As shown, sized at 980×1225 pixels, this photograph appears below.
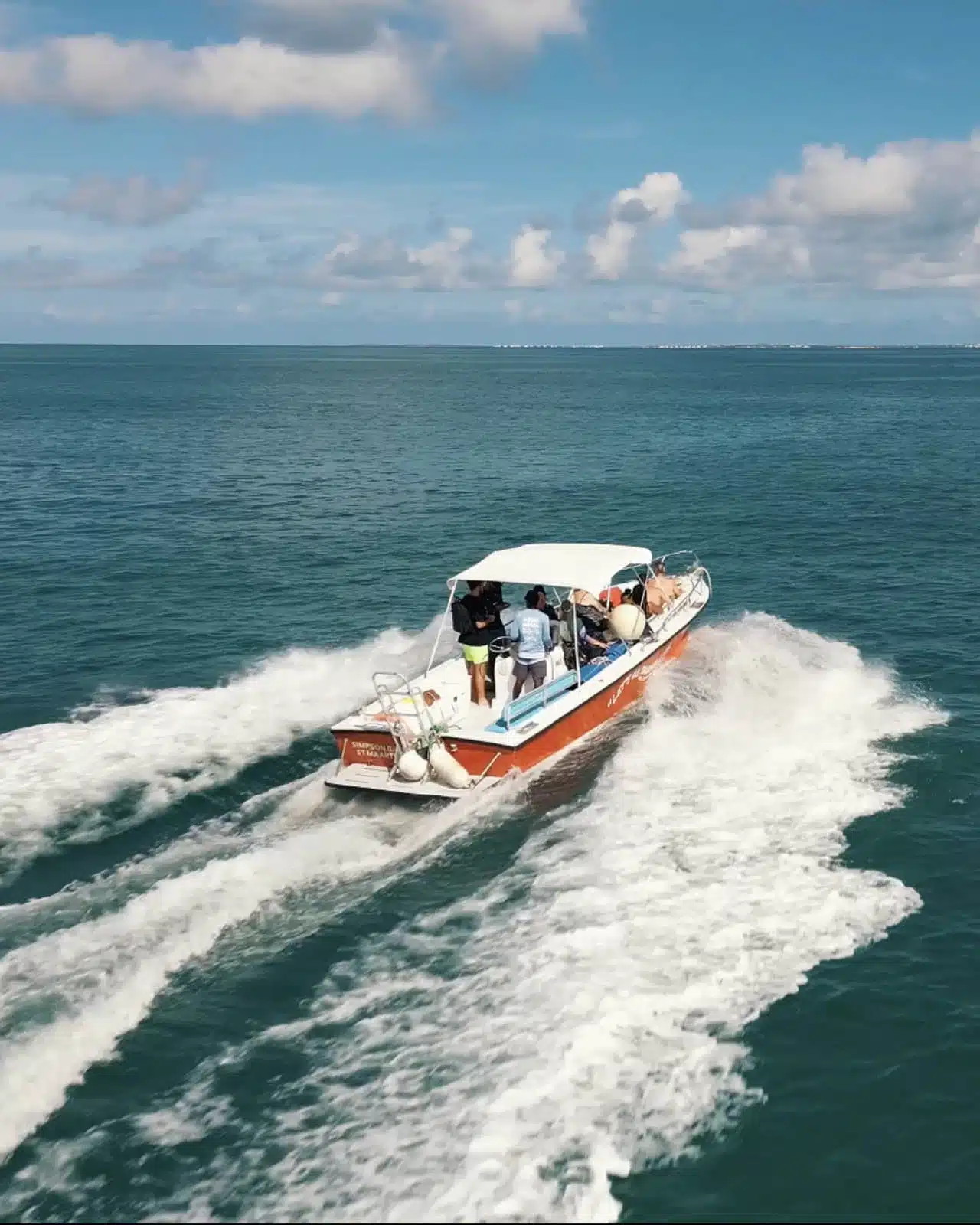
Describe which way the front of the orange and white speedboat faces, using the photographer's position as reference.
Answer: facing away from the viewer and to the right of the viewer
